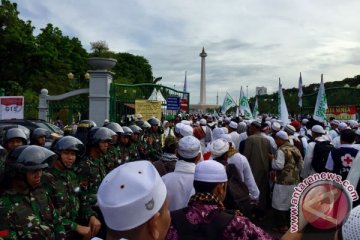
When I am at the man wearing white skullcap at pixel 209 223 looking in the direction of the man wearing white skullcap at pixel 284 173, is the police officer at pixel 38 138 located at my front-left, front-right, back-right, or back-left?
front-left

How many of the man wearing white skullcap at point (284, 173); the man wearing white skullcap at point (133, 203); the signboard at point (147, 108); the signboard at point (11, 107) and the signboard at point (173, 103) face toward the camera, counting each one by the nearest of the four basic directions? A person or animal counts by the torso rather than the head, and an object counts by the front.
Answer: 3

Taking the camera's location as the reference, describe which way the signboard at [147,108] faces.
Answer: facing the viewer

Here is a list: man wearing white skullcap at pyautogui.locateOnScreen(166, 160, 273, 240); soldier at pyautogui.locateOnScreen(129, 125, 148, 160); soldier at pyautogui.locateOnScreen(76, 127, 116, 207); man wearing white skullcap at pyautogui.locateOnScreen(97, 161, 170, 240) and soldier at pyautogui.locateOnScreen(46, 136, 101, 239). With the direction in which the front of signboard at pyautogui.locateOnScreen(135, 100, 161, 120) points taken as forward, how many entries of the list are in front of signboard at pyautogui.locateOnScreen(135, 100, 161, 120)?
5

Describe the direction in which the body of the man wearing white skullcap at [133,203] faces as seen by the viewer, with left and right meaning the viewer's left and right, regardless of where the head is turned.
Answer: facing away from the viewer and to the right of the viewer

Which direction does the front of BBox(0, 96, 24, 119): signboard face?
toward the camera

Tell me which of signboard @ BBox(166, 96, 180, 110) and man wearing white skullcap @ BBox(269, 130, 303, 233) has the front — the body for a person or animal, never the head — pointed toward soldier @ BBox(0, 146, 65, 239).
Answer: the signboard

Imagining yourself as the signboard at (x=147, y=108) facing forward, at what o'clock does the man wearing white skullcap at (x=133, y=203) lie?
The man wearing white skullcap is roughly at 12 o'clock from the signboard.

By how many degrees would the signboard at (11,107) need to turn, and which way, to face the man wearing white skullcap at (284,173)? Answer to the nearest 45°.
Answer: approximately 45° to its left

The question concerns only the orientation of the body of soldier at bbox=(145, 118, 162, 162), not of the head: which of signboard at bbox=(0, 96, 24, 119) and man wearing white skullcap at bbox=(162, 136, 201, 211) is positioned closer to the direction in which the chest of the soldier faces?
the man wearing white skullcap

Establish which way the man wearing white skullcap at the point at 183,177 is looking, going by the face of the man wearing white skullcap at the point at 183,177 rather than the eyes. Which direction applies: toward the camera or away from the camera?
away from the camera

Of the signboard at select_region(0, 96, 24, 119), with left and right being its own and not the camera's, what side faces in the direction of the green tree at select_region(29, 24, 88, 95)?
back

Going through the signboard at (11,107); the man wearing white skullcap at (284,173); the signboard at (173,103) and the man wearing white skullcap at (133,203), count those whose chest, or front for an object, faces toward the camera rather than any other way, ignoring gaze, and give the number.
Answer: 2

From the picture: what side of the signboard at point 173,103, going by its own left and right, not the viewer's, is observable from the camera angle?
front

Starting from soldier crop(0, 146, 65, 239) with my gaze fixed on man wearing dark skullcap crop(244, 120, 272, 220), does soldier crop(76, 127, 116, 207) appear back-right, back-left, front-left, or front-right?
front-left
